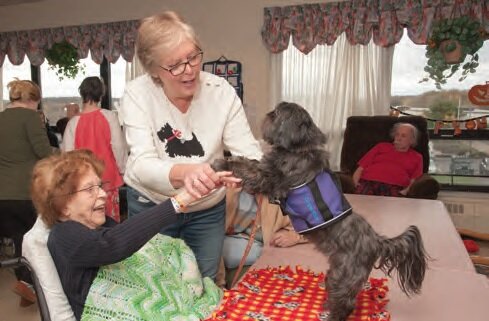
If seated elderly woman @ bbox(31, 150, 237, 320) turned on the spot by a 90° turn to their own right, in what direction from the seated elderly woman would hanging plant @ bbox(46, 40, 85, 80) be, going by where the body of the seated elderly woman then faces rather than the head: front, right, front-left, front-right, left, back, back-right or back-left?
back

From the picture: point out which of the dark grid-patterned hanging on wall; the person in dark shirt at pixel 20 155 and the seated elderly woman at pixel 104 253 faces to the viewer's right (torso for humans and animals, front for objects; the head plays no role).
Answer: the seated elderly woman

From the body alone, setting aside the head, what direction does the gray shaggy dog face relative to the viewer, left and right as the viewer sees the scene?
facing to the left of the viewer

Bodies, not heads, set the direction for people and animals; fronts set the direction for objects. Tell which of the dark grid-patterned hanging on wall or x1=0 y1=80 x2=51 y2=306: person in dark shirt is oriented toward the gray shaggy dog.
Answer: the dark grid-patterned hanging on wall

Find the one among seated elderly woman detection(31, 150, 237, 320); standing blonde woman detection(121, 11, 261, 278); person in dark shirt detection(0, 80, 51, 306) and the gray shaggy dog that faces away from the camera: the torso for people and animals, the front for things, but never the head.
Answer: the person in dark shirt

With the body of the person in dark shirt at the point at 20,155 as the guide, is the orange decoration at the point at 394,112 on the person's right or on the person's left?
on the person's right

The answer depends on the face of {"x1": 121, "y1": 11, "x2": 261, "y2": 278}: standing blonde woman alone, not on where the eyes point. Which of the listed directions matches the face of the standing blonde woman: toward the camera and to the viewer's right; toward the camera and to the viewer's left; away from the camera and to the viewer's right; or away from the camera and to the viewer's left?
toward the camera and to the viewer's right

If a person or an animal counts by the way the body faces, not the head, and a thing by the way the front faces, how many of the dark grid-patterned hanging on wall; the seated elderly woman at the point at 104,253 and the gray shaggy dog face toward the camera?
1

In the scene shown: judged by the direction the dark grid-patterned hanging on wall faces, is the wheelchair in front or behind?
in front

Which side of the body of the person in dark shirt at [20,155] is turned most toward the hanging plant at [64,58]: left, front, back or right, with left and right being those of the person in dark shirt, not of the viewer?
front

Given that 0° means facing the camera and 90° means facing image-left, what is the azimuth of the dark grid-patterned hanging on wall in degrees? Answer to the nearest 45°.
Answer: approximately 0°

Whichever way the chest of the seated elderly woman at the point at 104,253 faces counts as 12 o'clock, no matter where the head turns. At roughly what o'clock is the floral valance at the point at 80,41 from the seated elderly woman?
The floral valance is roughly at 9 o'clock from the seated elderly woman.

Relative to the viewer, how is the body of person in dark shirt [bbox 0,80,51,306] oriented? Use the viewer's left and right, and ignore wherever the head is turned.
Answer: facing away from the viewer
